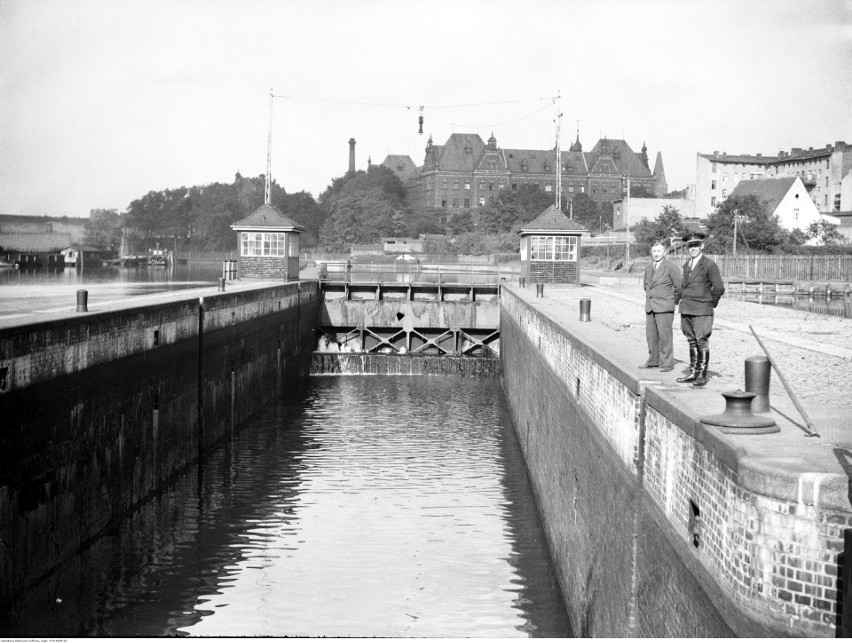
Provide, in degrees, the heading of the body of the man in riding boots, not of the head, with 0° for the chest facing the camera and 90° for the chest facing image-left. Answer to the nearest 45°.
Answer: approximately 45°

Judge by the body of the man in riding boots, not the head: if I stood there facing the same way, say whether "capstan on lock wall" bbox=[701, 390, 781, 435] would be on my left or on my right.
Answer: on my left

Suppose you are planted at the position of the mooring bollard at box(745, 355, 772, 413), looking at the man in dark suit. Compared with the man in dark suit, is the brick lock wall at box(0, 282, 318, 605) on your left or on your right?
left

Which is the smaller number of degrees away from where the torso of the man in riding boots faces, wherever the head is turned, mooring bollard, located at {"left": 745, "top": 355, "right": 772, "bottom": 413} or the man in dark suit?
the mooring bollard

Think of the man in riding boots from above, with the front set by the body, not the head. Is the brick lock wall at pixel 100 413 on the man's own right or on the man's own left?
on the man's own right

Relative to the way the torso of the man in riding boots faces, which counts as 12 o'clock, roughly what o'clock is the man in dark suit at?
The man in dark suit is roughly at 4 o'clock from the man in riding boots.

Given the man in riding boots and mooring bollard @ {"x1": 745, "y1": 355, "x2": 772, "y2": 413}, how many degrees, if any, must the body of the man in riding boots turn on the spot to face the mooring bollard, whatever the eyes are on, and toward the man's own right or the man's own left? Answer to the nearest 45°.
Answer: approximately 45° to the man's own left

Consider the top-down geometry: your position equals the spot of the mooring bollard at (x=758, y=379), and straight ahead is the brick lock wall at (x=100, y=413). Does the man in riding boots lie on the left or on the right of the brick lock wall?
right
